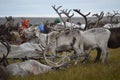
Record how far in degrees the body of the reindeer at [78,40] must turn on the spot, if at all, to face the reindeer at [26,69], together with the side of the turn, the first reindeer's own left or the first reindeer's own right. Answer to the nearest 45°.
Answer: approximately 45° to the first reindeer's own left

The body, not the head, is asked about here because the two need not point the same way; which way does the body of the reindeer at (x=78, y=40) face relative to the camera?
to the viewer's left
